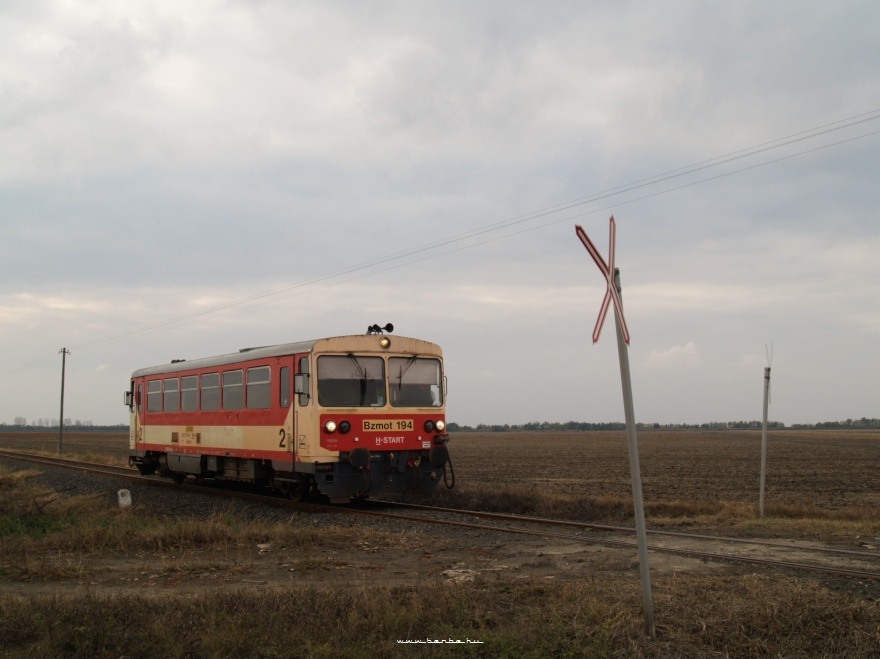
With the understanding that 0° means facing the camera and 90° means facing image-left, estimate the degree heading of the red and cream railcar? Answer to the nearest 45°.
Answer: approximately 315°

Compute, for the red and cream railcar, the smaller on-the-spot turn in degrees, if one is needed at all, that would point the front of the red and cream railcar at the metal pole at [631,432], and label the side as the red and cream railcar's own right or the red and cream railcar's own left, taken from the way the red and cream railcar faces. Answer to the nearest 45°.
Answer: approximately 45° to the red and cream railcar's own right
